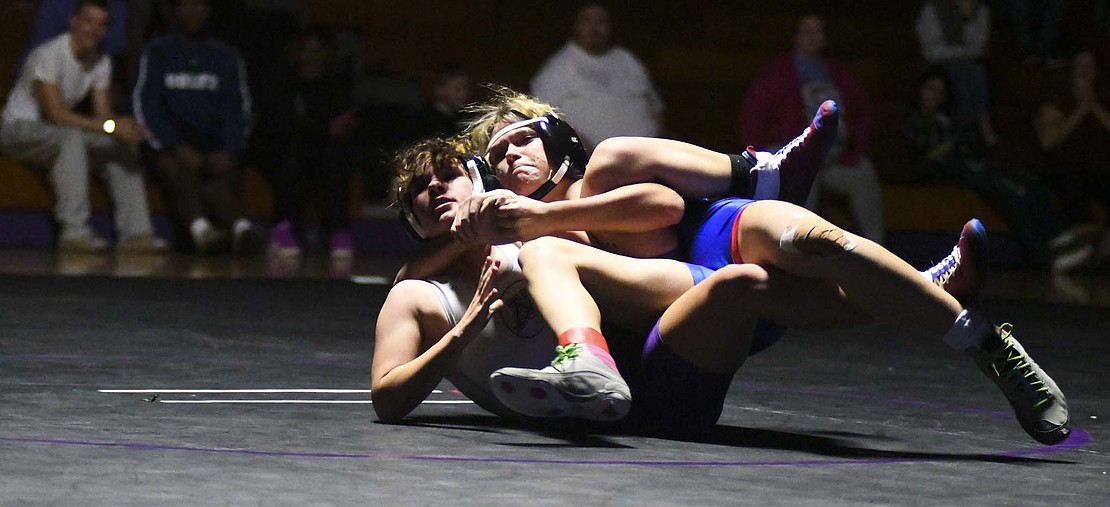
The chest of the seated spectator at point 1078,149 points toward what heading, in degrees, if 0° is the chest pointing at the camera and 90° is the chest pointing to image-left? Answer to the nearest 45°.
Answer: approximately 0°

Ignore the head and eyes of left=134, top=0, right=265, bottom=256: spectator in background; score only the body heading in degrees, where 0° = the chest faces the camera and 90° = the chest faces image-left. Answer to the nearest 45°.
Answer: approximately 0°

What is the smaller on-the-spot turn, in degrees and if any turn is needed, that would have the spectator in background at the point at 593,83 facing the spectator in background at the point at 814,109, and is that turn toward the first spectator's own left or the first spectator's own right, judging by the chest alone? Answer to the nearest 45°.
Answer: approximately 90° to the first spectator's own left

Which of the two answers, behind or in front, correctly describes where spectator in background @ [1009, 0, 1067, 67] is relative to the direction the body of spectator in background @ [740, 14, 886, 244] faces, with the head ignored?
behind

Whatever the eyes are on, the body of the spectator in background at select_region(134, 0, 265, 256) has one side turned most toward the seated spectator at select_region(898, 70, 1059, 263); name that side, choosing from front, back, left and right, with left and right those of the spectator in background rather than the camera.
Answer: left
